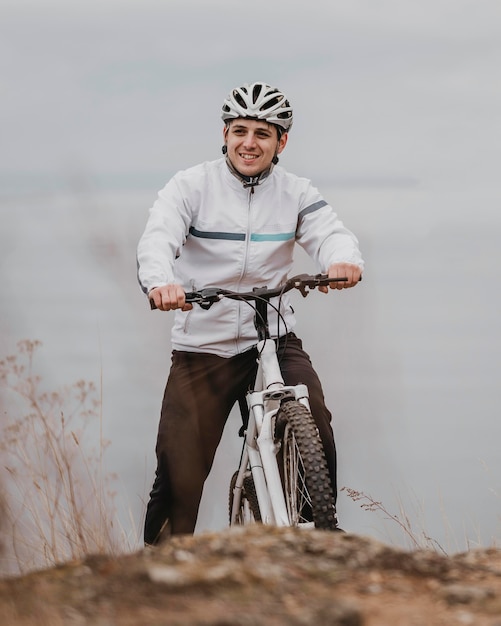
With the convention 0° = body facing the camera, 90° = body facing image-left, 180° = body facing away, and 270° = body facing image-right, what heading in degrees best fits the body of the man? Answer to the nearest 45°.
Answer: approximately 0°
